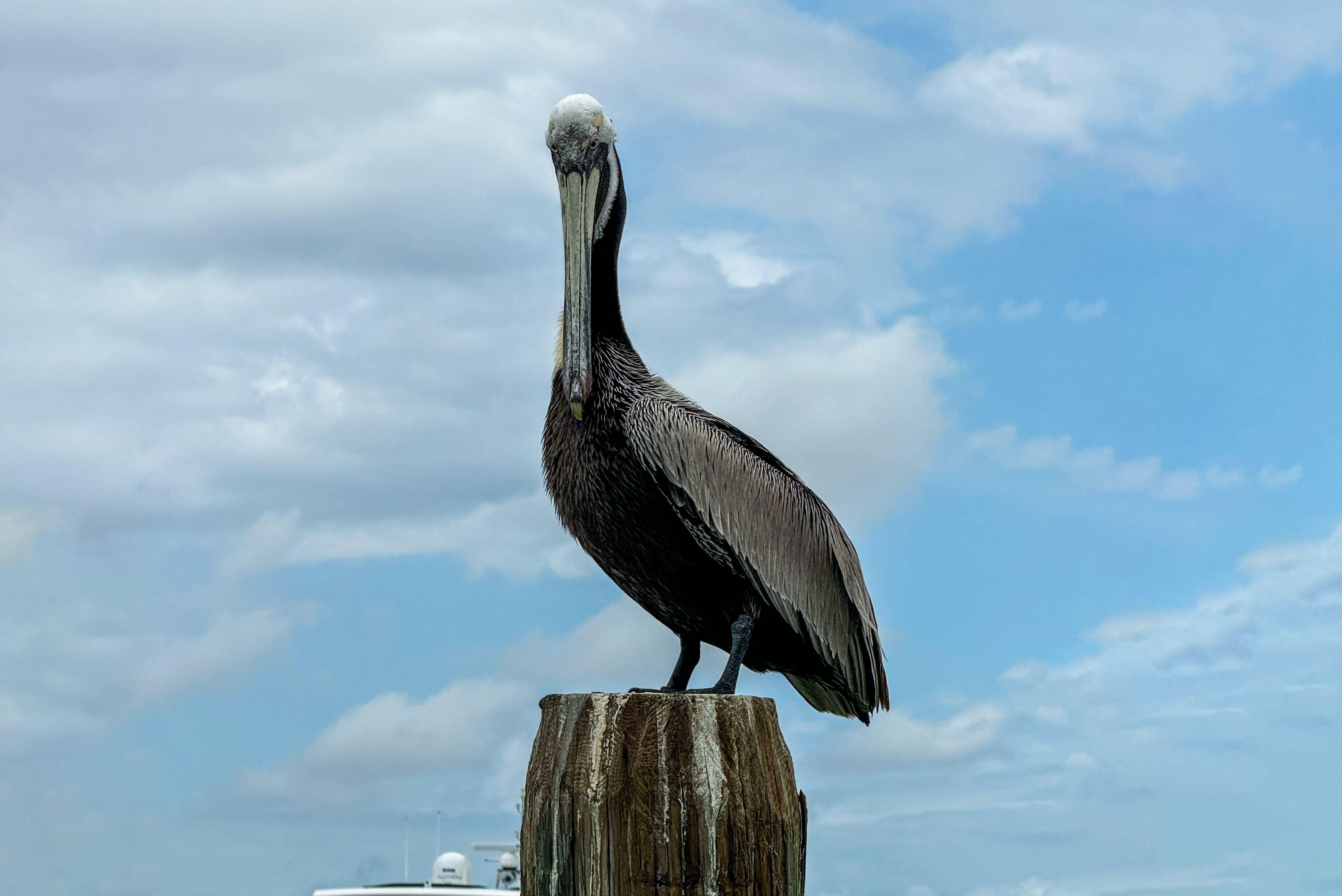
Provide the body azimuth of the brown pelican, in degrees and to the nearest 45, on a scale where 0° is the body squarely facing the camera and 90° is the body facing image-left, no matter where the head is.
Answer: approximately 45°
